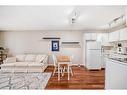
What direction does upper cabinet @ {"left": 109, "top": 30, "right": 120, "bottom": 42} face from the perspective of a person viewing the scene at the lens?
facing the viewer and to the left of the viewer

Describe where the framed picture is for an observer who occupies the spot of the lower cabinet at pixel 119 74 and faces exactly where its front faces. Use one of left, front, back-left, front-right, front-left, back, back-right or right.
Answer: right

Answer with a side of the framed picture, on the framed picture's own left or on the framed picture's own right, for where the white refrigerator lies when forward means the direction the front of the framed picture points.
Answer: on the framed picture's own left

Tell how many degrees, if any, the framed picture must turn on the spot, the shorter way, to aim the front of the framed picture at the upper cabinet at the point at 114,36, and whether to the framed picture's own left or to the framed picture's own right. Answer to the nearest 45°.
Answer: approximately 45° to the framed picture's own left

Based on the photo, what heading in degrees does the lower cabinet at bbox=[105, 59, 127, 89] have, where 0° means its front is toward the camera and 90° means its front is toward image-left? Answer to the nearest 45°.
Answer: approximately 45°

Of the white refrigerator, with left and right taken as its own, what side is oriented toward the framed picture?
right

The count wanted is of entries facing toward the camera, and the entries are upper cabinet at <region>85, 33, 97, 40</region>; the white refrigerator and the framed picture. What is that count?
3

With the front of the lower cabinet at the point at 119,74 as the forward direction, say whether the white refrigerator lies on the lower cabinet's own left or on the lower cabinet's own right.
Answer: on the lower cabinet's own right

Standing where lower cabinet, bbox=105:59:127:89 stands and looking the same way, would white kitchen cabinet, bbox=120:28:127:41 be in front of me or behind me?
behind

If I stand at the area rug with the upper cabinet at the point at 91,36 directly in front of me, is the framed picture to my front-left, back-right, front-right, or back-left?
front-left

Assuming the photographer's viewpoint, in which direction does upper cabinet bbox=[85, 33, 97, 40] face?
facing the viewer

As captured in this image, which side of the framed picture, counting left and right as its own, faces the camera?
front

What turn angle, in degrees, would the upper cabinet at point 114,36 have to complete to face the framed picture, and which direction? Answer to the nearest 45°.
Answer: approximately 45° to its right

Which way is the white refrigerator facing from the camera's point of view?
toward the camera

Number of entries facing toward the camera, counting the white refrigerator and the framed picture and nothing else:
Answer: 2
